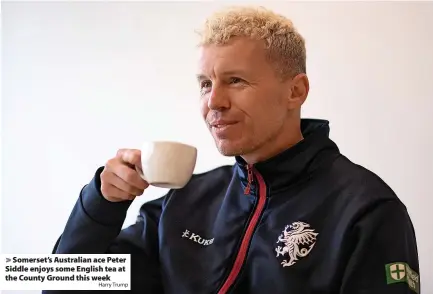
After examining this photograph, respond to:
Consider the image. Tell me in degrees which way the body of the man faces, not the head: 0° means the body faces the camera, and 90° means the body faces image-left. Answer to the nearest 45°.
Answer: approximately 45°

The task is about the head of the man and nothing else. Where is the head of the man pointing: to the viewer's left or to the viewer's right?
to the viewer's left
